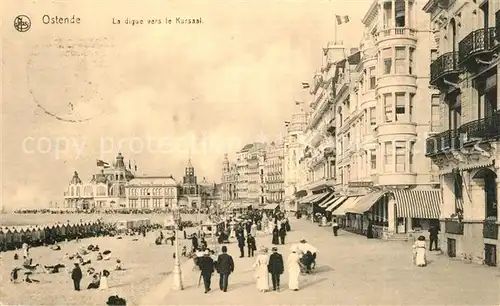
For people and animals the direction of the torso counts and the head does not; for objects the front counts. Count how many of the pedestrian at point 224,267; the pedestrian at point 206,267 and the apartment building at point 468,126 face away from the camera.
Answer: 2

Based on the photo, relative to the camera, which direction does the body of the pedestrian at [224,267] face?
away from the camera

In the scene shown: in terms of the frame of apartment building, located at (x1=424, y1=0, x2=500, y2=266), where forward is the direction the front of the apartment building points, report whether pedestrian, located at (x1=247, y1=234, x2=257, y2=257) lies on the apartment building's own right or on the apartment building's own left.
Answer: on the apartment building's own right

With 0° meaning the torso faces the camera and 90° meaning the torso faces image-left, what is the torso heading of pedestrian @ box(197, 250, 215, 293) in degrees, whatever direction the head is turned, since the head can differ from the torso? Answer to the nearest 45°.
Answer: approximately 180°
